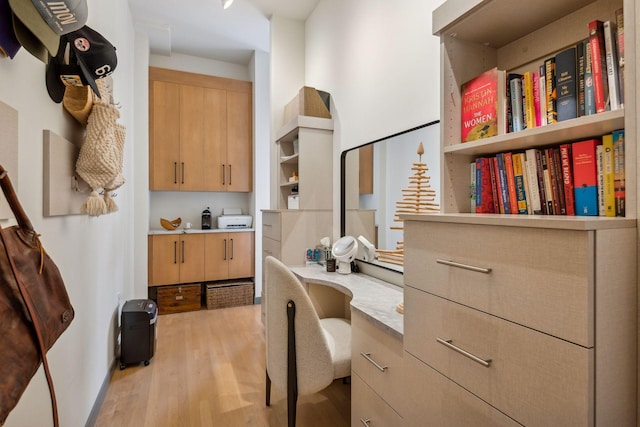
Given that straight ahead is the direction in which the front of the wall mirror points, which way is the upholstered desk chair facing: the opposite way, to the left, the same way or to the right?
the opposite way

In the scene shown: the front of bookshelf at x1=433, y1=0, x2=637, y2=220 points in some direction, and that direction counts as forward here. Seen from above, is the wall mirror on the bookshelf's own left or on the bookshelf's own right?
on the bookshelf's own right

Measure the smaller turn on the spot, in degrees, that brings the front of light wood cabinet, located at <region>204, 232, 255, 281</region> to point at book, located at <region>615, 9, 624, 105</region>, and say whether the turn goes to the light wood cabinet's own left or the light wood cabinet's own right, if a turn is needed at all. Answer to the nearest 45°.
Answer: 0° — it already faces it

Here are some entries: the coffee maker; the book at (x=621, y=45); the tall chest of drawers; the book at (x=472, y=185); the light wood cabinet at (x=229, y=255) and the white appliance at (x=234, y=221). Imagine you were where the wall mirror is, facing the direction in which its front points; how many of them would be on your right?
3

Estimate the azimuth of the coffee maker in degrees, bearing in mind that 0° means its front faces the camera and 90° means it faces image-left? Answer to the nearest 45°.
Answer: approximately 0°

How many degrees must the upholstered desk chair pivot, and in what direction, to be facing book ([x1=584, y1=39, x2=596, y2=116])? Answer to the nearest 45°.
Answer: approximately 90° to its right

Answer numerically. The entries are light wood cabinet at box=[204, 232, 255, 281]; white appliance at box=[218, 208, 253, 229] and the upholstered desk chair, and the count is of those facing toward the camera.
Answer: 2

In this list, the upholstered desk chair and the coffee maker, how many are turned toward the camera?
1

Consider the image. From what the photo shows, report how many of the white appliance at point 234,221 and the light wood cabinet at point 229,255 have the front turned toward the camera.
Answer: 2

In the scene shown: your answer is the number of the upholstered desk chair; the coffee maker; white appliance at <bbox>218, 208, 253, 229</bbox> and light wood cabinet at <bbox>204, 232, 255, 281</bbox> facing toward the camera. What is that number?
3

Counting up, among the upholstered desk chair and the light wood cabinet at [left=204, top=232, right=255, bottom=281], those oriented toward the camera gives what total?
1

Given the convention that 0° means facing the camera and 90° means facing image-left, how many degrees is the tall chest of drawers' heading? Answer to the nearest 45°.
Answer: approximately 45°

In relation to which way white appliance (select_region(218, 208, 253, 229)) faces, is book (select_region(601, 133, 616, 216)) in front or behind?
in front

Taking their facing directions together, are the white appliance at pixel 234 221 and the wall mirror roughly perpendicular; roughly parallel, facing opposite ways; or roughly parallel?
roughly perpendicular

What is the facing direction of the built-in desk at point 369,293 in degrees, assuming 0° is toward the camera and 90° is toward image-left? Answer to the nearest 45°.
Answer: approximately 45°
